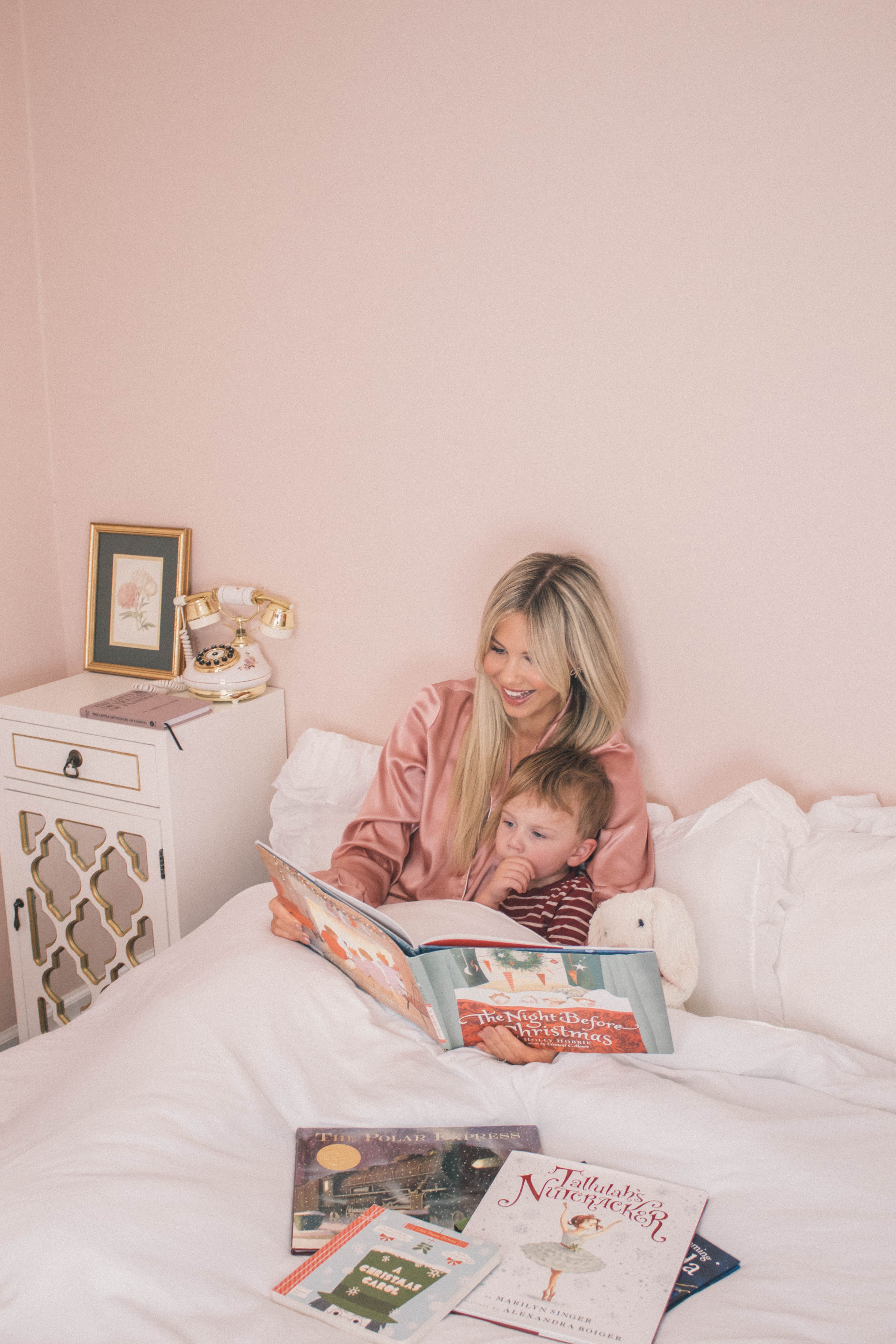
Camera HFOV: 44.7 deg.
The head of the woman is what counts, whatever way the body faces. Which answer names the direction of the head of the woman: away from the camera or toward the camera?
toward the camera

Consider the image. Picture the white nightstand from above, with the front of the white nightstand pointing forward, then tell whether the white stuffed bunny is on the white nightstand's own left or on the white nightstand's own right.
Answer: on the white nightstand's own left

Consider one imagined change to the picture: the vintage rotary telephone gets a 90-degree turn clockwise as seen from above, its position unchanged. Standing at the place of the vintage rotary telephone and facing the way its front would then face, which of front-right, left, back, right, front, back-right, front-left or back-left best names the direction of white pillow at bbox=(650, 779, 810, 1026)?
back

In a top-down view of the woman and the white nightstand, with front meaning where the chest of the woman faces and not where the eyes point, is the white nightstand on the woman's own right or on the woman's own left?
on the woman's own right

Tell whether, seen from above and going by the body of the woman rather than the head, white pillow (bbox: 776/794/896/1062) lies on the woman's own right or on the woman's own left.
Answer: on the woman's own left

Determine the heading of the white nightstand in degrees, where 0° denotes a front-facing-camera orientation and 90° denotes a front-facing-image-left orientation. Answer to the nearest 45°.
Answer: approximately 45°

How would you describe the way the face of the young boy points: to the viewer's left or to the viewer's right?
to the viewer's left

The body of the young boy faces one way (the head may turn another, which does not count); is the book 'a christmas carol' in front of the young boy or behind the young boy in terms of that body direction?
in front

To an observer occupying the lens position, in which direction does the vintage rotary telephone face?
facing the viewer and to the left of the viewer

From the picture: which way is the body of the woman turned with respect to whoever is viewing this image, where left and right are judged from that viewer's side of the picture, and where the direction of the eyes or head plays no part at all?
facing the viewer

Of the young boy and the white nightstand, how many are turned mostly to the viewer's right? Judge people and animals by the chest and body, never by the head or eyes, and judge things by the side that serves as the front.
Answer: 0

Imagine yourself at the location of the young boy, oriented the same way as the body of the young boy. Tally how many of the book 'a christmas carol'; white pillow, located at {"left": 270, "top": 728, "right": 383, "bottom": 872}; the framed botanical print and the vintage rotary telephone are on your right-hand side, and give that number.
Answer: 3

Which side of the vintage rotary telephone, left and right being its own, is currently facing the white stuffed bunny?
left
